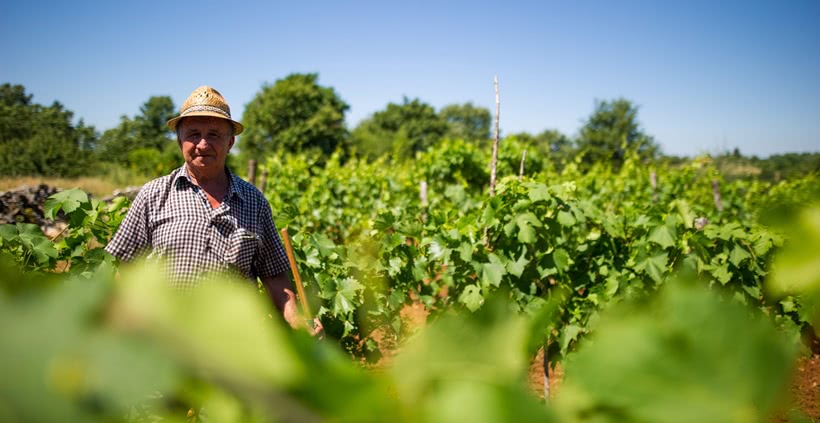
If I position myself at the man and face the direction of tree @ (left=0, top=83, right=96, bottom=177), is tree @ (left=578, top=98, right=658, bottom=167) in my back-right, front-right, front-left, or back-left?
front-right

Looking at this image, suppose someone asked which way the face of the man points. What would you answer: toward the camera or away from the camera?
toward the camera

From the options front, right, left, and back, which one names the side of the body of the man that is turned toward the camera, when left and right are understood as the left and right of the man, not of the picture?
front

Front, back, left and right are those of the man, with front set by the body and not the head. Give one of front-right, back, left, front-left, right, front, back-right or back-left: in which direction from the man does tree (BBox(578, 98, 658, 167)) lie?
back-left

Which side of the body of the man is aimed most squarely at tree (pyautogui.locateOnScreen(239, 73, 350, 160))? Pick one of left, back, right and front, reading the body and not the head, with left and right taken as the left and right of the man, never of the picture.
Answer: back

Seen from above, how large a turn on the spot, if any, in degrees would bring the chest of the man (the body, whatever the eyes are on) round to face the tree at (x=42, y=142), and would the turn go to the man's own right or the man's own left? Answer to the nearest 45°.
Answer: approximately 180°
